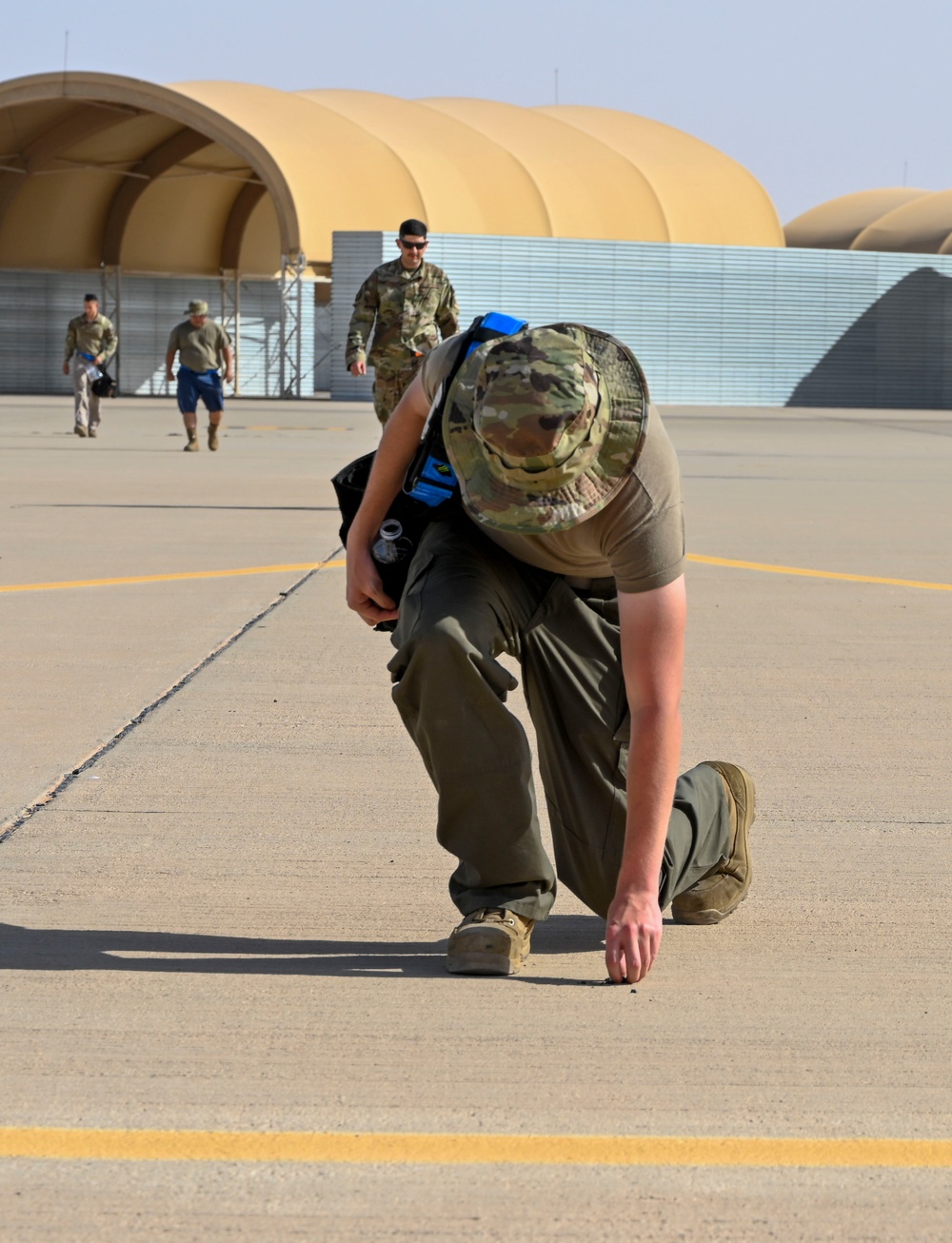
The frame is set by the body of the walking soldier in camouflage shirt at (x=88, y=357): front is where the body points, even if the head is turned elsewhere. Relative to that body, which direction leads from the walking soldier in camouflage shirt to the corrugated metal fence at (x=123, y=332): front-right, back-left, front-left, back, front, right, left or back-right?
back

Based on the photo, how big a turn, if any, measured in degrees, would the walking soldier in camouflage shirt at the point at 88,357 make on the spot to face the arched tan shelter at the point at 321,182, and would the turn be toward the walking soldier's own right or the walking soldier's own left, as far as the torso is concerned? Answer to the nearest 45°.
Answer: approximately 180°

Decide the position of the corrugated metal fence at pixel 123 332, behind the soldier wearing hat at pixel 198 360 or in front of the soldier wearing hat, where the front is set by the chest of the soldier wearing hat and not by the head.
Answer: behind

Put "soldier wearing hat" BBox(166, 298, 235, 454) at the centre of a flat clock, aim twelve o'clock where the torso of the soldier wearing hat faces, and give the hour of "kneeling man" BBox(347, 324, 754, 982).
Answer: The kneeling man is roughly at 12 o'clock from the soldier wearing hat.

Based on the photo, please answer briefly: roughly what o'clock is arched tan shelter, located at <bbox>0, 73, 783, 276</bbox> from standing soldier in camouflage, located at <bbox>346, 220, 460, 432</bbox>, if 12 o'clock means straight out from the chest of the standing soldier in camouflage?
The arched tan shelter is roughly at 6 o'clock from the standing soldier in camouflage.

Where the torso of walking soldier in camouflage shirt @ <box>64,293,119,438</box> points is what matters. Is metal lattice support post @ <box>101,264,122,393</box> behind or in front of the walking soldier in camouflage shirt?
behind

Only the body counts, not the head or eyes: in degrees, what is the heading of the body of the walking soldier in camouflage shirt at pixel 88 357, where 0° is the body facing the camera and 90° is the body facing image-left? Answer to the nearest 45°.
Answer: approximately 0°
